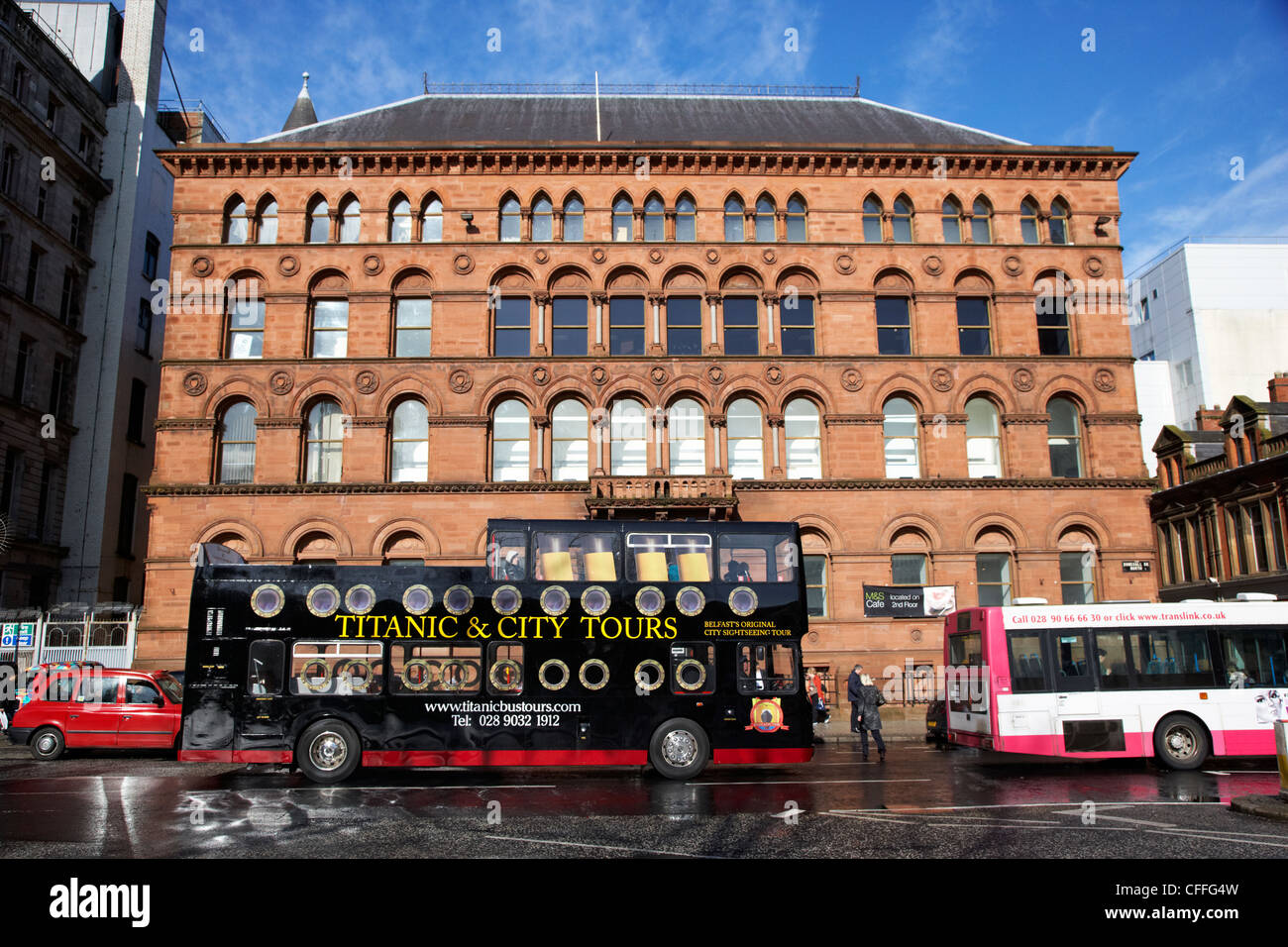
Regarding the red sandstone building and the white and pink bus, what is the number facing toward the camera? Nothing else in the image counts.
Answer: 1

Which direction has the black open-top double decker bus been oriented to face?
to the viewer's right

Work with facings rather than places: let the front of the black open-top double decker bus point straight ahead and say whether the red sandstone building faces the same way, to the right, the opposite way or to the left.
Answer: to the right
